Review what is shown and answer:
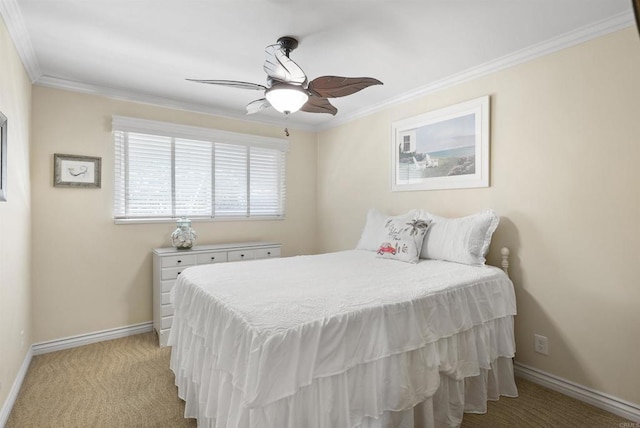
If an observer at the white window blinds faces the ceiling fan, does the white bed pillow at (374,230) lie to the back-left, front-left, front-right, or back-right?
front-left

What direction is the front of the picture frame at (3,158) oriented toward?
to the viewer's right

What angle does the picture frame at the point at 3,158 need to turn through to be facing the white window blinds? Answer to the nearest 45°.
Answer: approximately 45° to its left

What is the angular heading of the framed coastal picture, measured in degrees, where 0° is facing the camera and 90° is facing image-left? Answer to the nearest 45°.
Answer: approximately 45°

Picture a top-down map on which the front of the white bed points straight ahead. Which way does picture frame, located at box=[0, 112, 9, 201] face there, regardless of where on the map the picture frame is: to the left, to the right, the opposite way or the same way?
the opposite way

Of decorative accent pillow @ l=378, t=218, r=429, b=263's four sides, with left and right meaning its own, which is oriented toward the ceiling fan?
front

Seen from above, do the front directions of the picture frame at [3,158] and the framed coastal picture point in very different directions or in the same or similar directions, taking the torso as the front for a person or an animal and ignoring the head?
very different directions

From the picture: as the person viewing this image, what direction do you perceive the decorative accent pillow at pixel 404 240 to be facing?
facing the viewer and to the left of the viewer

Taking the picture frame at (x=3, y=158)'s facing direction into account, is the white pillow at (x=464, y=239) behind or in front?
in front

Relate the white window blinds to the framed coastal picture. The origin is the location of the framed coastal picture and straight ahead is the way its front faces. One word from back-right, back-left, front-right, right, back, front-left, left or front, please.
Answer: front-right

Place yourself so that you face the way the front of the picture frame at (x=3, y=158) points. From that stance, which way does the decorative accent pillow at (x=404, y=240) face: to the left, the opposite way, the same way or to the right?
the opposite way

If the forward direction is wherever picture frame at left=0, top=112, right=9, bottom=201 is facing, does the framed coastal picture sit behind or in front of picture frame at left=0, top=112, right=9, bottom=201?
in front

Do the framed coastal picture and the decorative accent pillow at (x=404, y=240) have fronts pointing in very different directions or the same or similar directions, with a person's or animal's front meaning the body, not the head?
same or similar directions
